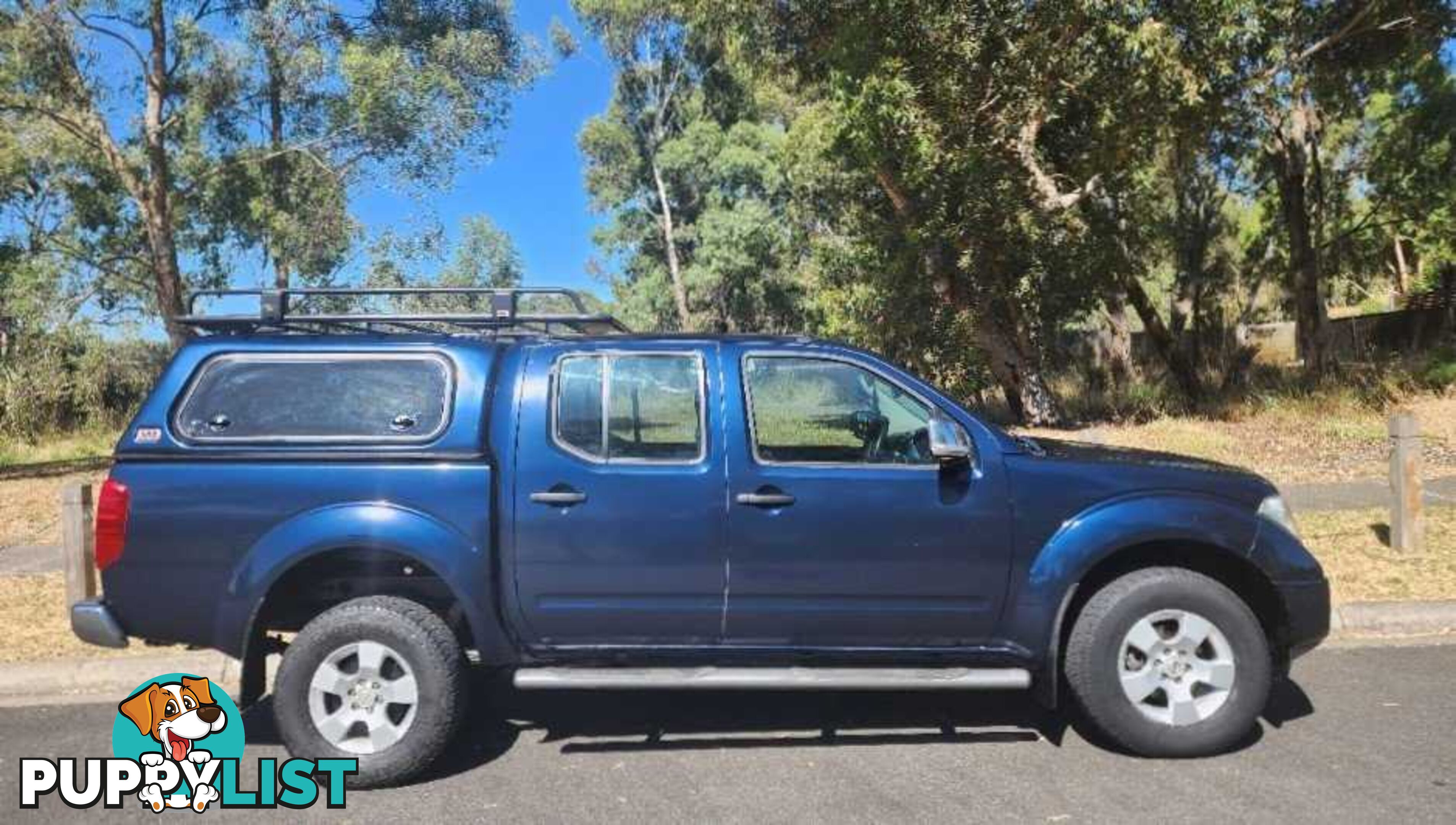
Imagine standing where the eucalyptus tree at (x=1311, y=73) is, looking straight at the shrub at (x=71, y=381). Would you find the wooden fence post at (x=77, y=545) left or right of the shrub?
left

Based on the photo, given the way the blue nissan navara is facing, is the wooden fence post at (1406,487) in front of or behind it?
in front

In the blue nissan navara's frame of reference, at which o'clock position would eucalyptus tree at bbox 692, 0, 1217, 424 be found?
The eucalyptus tree is roughly at 10 o'clock from the blue nissan navara.

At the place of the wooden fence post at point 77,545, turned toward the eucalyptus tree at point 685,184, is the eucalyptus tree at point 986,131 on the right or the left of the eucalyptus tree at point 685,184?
right

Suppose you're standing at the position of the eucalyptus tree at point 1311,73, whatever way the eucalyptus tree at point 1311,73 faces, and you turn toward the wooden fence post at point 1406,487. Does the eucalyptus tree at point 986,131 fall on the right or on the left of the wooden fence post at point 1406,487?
right

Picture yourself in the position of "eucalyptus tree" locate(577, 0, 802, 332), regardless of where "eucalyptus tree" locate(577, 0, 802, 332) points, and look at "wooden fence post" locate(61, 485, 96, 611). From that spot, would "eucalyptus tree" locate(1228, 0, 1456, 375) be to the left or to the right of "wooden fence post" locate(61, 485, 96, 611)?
left

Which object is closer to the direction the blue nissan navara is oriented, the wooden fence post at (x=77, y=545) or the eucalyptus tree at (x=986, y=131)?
the eucalyptus tree

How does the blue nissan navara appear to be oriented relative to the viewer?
to the viewer's right

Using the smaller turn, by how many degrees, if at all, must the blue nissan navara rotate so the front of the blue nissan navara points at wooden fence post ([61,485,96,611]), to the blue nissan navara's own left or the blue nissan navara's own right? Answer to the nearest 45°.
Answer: approximately 135° to the blue nissan navara's own left
